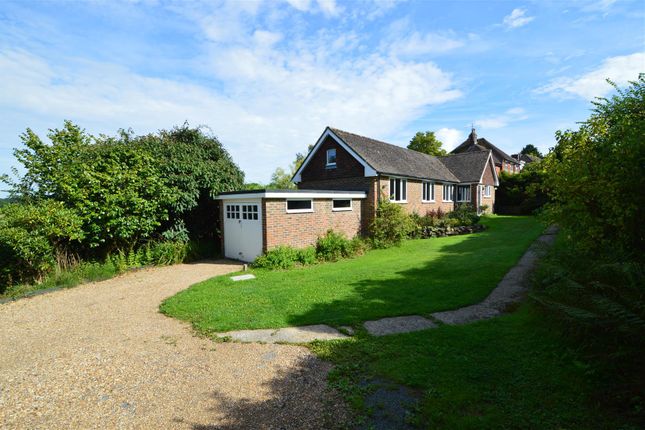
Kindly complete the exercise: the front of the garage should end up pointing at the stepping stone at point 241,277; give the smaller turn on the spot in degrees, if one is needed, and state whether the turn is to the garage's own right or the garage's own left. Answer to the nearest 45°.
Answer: approximately 45° to the garage's own left

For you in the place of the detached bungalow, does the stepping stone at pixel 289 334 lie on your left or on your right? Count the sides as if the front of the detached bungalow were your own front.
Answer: on your right

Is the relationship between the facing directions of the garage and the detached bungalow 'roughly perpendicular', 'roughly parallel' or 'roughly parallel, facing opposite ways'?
roughly perpendicular

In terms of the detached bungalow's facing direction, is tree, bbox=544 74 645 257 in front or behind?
in front

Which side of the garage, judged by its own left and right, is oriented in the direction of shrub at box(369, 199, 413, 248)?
back

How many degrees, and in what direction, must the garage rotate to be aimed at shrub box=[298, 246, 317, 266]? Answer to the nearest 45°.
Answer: approximately 90° to its left

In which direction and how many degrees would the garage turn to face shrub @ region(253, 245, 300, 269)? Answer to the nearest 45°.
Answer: approximately 45° to its left

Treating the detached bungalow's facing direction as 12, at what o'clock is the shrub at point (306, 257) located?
The shrub is roughly at 2 o'clock from the detached bungalow.

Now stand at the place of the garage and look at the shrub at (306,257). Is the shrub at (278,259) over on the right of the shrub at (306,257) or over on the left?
right

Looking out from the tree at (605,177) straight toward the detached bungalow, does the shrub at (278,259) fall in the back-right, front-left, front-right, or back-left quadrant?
front-left

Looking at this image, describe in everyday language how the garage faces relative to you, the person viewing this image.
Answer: facing the viewer and to the left of the viewer

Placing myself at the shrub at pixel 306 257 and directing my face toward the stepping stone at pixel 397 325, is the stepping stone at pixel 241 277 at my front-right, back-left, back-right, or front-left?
front-right

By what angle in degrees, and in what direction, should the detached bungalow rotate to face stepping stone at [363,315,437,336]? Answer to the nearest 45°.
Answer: approximately 45° to its right

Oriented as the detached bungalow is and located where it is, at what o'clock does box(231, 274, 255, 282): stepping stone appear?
The stepping stone is roughly at 2 o'clock from the detached bungalow.

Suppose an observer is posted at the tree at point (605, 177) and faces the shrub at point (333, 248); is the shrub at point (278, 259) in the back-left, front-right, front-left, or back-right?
front-left

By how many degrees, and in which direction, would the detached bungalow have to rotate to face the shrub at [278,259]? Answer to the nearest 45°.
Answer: approximately 45° to its right

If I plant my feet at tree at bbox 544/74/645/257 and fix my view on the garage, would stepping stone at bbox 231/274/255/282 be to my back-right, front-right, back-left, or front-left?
front-left

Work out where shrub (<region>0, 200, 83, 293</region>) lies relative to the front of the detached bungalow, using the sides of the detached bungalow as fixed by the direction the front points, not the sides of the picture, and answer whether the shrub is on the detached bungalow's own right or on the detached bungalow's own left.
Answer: on the detached bungalow's own right
